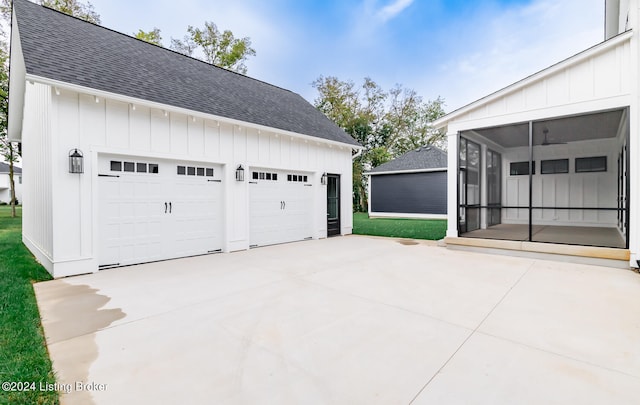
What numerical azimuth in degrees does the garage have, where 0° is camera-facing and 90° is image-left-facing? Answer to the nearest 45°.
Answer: approximately 315°

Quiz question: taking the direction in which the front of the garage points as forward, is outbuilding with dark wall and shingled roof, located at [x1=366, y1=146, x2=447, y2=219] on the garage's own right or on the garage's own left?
on the garage's own left

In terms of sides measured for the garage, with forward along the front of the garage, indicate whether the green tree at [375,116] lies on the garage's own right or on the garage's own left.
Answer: on the garage's own left

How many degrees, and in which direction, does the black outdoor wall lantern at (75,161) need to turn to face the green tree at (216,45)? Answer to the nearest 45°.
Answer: approximately 135° to its left

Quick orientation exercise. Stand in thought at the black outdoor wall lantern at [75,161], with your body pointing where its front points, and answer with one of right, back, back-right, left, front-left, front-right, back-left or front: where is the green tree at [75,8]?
back

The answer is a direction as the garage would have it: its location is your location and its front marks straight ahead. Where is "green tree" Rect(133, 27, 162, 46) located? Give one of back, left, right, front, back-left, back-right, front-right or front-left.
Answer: back-left

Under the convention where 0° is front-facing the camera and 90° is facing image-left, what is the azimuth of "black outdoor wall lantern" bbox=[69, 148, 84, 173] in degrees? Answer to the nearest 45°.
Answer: approximately 0°

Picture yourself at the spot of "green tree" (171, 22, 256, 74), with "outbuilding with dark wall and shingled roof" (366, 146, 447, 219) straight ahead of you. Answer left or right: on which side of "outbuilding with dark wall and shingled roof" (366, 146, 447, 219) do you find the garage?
right
